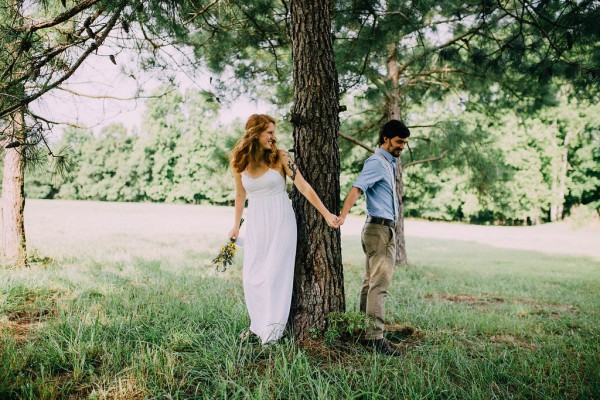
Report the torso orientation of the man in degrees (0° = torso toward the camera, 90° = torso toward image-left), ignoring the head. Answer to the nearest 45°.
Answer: approximately 270°

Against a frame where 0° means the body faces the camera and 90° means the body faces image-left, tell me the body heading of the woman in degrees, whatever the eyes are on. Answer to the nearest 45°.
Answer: approximately 0°

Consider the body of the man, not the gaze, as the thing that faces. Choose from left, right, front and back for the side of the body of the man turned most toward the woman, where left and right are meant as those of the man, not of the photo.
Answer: back

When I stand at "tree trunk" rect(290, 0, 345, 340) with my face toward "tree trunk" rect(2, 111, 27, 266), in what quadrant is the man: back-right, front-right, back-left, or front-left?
back-right

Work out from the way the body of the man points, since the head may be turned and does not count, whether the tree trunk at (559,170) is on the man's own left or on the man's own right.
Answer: on the man's own left

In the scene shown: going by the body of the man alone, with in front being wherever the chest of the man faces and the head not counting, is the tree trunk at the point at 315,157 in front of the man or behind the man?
behind

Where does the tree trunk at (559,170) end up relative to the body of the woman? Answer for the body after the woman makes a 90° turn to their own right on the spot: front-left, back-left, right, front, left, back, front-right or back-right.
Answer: back-right

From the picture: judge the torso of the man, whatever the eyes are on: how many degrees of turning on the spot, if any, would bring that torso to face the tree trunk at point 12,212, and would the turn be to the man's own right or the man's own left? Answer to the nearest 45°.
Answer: approximately 180°

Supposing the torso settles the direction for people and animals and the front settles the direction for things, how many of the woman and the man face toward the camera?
1

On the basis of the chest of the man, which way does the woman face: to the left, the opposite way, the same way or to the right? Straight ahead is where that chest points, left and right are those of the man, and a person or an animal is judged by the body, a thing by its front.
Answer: to the right

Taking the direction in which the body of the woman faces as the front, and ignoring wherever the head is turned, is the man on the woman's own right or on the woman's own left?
on the woman's own left
